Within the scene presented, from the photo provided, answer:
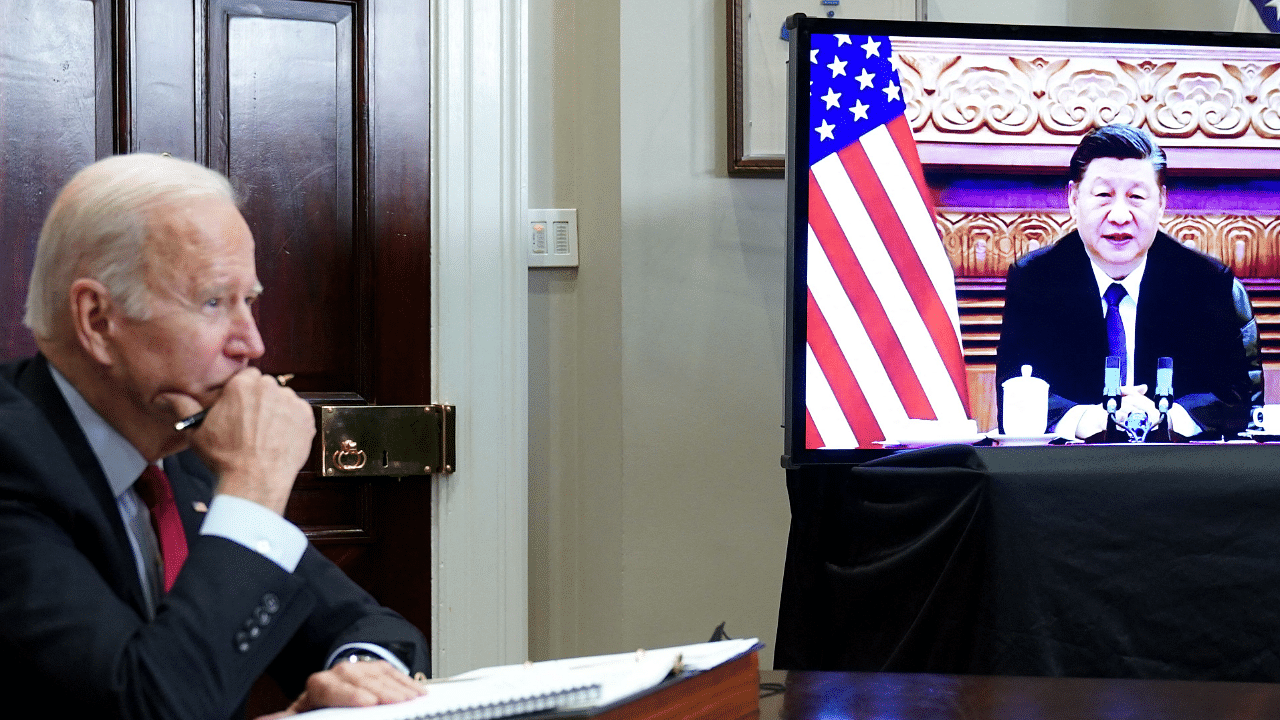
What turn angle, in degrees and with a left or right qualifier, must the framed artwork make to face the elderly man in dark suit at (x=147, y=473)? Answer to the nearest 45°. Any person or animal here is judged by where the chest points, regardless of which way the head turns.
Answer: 0° — it already faces them

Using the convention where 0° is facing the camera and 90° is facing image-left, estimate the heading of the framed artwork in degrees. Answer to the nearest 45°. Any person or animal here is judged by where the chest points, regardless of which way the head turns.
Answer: approximately 0°

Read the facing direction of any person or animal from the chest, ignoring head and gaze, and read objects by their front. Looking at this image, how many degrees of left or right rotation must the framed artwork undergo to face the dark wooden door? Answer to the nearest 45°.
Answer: approximately 90° to its right

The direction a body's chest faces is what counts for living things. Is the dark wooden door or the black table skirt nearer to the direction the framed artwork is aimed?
the black table skirt

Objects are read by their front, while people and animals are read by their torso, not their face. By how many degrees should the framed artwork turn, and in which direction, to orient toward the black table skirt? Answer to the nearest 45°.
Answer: approximately 45° to its left

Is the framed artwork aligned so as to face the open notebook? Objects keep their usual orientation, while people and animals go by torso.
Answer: yes

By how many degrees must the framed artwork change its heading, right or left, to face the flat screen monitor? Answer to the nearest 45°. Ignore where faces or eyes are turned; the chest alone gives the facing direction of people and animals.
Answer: approximately 45° to its left

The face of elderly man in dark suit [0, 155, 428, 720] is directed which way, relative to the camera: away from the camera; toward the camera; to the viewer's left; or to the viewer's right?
to the viewer's right
